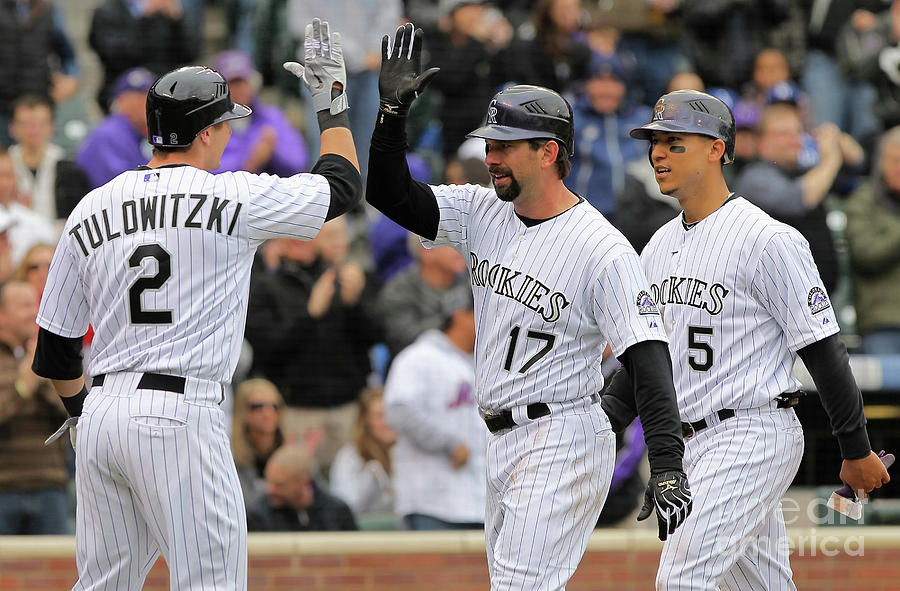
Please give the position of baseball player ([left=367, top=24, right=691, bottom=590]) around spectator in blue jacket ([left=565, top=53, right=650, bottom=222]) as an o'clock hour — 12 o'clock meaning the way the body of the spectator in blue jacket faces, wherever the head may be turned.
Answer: The baseball player is roughly at 12 o'clock from the spectator in blue jacket.

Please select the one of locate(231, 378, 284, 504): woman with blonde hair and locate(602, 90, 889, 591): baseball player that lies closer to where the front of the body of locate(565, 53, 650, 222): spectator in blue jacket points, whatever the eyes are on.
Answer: the baseball player

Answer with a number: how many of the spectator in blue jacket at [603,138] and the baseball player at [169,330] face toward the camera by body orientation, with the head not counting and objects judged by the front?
1

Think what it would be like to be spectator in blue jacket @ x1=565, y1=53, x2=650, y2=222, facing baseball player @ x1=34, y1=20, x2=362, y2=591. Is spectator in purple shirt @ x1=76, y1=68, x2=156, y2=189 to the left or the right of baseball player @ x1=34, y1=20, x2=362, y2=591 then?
right

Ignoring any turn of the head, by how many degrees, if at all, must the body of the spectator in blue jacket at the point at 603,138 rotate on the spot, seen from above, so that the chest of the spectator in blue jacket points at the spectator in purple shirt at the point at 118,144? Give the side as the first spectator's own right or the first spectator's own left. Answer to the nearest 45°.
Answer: approximately 90° to the first spectator's own right

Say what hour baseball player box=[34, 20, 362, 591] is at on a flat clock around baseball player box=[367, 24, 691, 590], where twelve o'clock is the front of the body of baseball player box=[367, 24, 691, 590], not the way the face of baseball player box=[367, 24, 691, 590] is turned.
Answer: baseball player box=[34, 20, 362, 591] is roughly at 1 o'clock from baseball player box=[367, 24, 691, 590].

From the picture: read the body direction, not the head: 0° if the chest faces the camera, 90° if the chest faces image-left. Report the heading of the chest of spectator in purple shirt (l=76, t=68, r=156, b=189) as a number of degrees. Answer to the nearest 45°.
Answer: approximately 315°

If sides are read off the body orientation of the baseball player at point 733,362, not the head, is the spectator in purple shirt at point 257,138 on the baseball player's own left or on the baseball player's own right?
on the baseball player's own right
